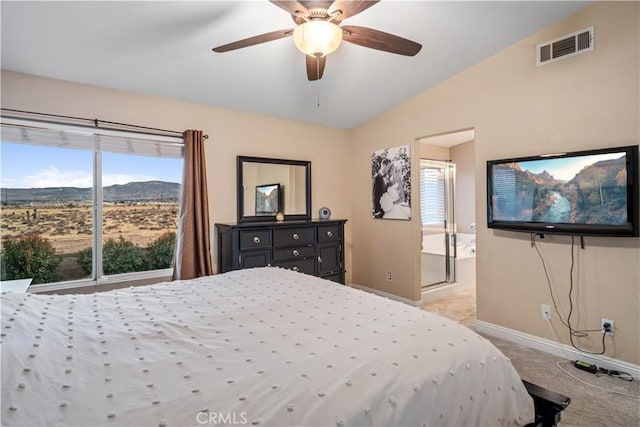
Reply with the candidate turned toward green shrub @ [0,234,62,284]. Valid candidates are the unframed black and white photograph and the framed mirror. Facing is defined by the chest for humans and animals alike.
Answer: the unframed black and white photograph

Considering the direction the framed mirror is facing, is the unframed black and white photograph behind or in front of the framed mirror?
in front

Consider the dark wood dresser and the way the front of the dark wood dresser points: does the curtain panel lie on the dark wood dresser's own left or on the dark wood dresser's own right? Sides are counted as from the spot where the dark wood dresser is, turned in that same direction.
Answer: on the dark wood dresser's own right

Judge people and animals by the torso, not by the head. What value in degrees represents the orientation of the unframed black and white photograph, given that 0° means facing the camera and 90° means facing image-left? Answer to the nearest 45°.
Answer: approximately 45°

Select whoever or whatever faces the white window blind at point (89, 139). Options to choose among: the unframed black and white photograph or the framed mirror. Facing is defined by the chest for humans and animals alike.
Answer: the unframed black and white photograph

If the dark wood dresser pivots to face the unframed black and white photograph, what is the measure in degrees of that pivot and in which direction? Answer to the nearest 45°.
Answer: approximately 45° to its left

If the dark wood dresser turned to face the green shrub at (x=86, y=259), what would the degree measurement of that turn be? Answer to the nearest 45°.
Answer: approximately 135° to its right

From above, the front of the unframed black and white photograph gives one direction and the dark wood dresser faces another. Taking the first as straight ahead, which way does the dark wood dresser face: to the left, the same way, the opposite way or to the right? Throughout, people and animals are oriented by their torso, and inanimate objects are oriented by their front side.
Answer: to the left

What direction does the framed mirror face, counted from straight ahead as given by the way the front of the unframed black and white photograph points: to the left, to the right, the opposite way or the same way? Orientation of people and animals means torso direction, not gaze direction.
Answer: to the left

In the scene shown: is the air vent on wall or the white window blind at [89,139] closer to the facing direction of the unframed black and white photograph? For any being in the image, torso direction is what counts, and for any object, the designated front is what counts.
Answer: the white window blind

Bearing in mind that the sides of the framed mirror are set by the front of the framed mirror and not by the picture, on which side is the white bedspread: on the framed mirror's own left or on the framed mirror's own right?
on the framed mirror's own right

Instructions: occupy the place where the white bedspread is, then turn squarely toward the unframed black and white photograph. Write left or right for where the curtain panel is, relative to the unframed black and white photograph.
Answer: left

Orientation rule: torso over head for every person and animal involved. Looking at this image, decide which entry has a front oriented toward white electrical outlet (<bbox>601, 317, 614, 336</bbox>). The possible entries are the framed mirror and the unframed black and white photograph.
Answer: the framed mirror

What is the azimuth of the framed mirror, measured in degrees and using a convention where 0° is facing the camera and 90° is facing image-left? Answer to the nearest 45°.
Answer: approximately 315°

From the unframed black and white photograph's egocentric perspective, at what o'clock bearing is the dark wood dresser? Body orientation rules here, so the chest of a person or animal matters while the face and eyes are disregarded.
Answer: The dark wood dresser is roughly at 12 o'clock from the unframed black and white photograph.
